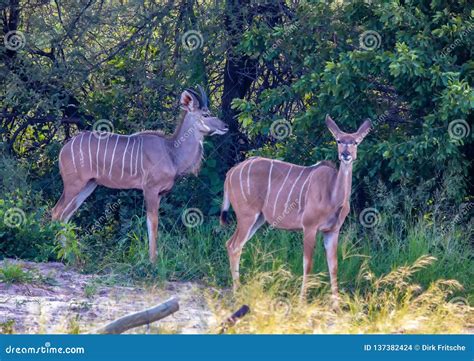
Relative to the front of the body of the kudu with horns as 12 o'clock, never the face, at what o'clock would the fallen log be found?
The fallen log is roughly at 3 o'clock from the kudu with horns.

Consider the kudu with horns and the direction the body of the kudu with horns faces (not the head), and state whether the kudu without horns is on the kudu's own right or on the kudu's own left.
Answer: on the kudu's own right

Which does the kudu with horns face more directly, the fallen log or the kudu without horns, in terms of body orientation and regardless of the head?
the kudu without horns

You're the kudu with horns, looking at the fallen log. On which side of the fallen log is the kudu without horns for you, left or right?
left

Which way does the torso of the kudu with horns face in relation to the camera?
to the viewer's right

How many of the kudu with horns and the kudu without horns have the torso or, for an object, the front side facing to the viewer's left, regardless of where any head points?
0

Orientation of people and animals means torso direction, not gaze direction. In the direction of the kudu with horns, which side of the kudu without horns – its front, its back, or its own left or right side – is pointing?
back

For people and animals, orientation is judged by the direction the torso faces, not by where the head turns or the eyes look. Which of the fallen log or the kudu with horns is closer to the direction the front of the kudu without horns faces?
the fallen log

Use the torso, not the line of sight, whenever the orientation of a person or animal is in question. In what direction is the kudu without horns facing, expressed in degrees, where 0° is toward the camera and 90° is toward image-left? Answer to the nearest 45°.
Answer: approximately 315°
